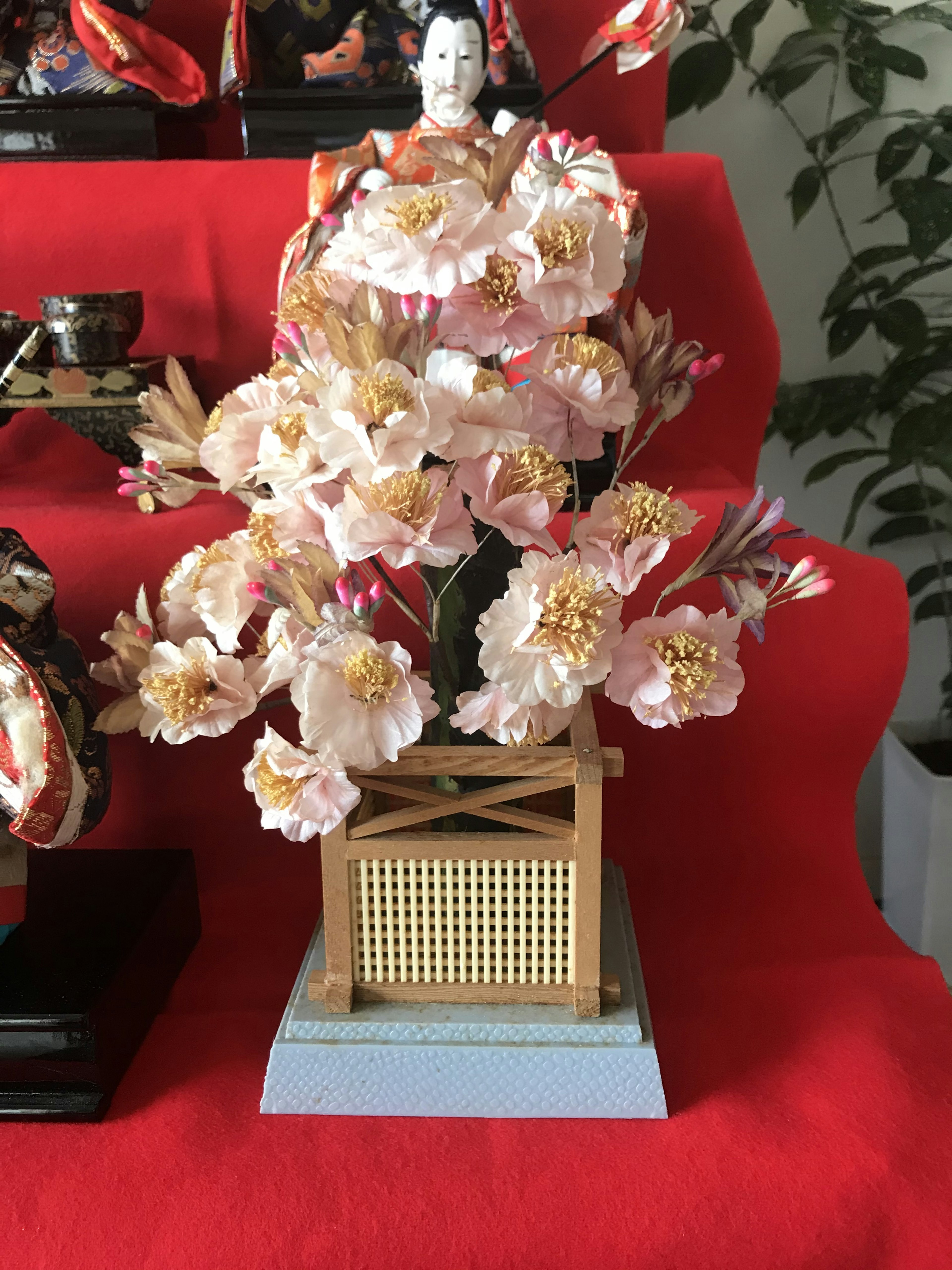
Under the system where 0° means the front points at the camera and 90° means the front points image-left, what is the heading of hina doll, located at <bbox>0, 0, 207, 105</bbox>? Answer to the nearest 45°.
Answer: approximately 0°

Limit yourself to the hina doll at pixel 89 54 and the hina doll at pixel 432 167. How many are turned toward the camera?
2

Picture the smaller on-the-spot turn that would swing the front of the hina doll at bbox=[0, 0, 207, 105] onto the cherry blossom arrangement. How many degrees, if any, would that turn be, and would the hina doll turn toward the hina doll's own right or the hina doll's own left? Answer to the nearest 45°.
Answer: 0° — it already faces it

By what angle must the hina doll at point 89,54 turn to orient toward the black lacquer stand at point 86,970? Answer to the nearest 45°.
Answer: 0° — it already faces it

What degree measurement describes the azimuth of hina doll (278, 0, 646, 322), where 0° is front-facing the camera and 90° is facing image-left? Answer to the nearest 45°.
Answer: approximately 0°
